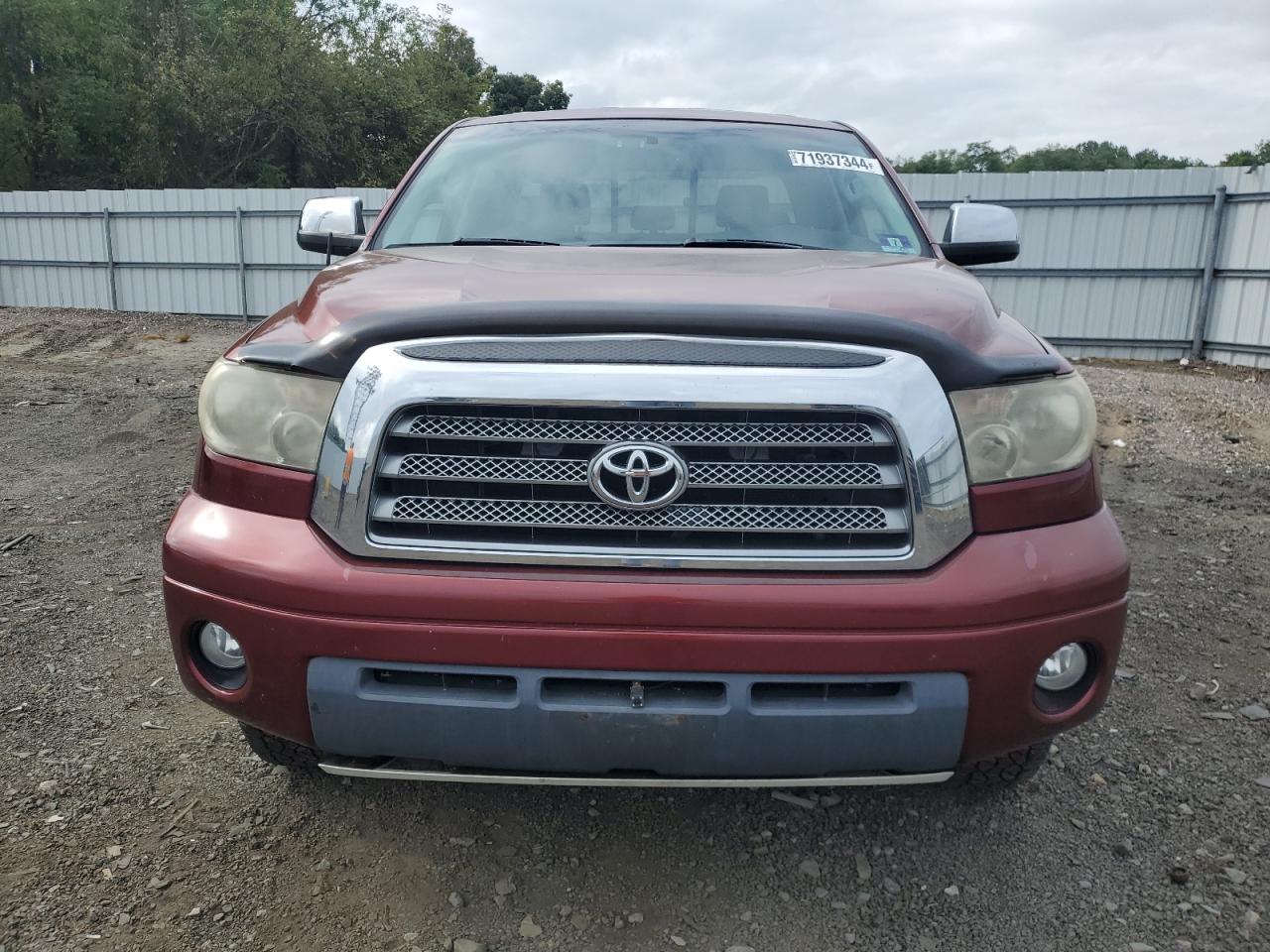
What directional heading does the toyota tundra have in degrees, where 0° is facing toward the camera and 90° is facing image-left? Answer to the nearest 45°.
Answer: approximately 0°

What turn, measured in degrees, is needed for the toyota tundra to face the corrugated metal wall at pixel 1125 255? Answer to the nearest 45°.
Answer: approximately 135° to its left
